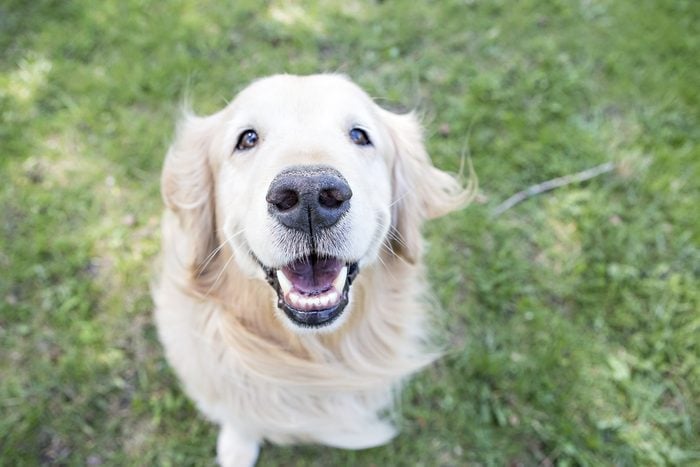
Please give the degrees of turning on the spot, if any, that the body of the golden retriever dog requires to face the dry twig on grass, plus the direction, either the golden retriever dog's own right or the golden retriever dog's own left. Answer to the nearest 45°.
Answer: approximately 135° to the golden retriever dog's own left

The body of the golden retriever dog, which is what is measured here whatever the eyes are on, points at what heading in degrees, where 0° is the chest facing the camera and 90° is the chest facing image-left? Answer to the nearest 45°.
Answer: approximately 0°
